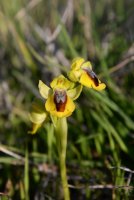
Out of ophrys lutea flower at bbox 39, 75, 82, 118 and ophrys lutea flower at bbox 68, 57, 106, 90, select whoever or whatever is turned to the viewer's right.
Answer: ophrys lutea flower at bbox 68, 57, 106, 90

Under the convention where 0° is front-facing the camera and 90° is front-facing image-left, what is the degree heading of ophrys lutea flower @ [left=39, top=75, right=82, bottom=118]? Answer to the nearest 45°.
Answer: approximately 0°

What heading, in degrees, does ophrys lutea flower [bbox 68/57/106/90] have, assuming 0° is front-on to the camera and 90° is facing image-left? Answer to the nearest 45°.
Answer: approximately 270°

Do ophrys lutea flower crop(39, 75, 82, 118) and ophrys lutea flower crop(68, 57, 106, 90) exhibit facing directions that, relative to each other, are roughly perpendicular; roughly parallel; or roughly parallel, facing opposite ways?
roughly perpendicular
